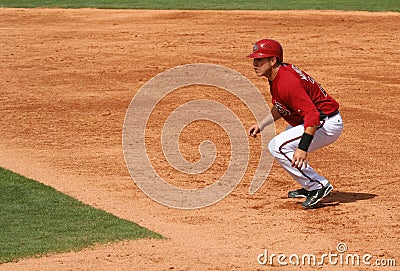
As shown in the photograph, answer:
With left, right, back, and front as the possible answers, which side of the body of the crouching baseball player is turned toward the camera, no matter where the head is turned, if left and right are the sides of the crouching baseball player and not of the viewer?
left

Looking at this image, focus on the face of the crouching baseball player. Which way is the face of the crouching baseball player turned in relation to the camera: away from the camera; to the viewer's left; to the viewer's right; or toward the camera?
to the viewer's left
